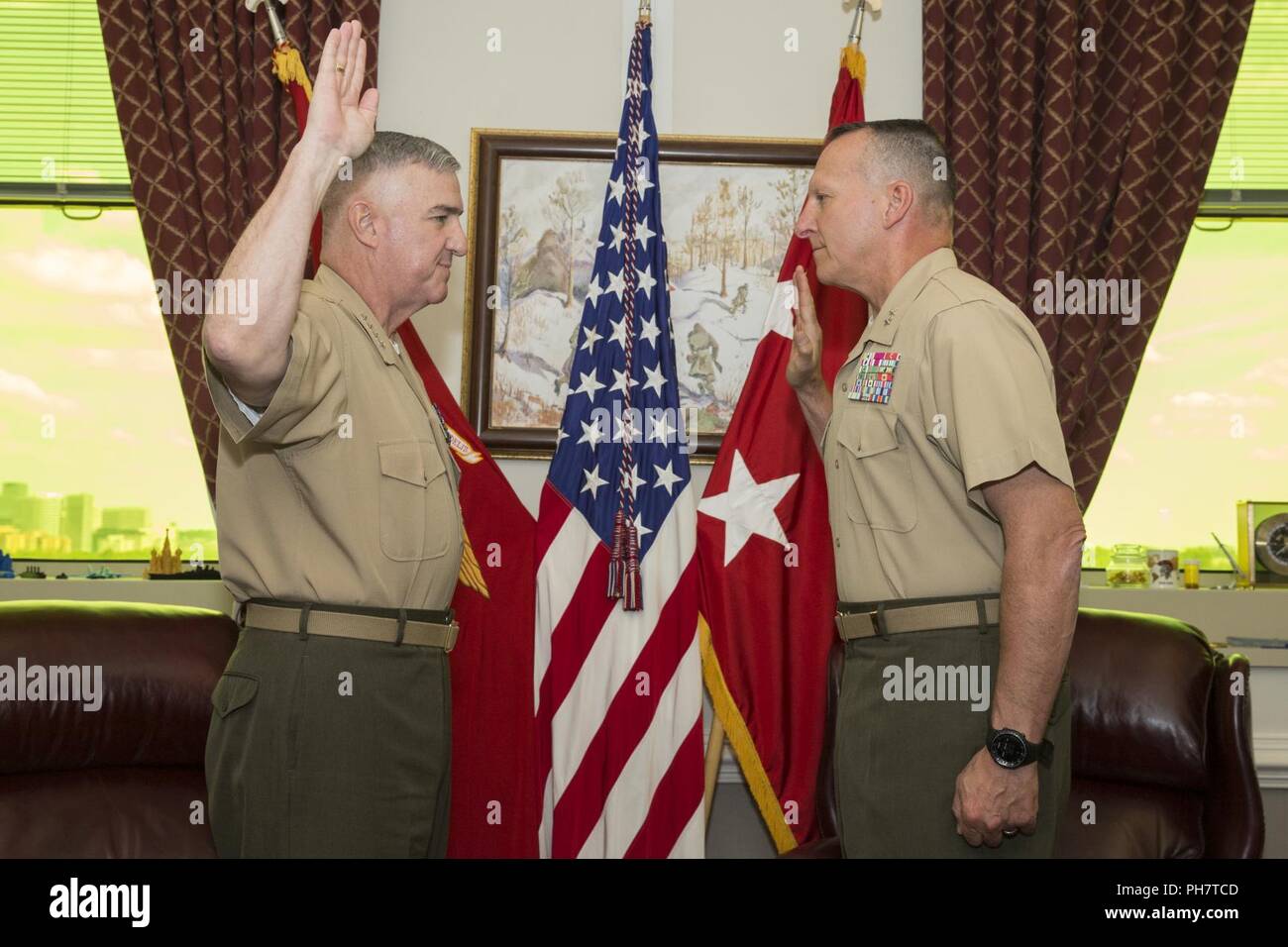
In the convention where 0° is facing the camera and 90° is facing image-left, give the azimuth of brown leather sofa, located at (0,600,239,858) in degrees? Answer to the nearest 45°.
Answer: approximately 0°

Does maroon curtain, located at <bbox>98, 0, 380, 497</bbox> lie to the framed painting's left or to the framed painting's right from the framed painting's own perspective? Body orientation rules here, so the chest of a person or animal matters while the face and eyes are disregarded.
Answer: on its right

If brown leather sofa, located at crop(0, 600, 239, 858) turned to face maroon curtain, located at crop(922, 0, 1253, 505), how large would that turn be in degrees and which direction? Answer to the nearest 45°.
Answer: approximately 90° to its left

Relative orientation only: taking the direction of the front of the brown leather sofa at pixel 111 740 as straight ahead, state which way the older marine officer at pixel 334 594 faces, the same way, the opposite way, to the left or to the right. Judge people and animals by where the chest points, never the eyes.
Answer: to the left

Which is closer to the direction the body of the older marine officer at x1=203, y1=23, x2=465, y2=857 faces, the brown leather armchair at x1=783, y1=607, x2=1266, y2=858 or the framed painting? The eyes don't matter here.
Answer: the brown leather armchair

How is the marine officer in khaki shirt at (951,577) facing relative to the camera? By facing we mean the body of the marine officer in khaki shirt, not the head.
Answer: to the viewer's left

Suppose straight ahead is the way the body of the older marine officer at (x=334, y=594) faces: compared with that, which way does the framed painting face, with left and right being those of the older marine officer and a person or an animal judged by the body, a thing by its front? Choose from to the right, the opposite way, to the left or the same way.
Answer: to the right

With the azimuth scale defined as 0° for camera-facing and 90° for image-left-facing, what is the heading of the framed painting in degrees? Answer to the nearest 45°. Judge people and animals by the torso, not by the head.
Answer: approximately 0°

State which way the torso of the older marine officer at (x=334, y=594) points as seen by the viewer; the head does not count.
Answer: to the viewer's right

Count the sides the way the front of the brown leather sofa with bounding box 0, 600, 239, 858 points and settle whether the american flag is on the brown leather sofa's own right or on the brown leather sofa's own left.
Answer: on the brown leather sofa's own left

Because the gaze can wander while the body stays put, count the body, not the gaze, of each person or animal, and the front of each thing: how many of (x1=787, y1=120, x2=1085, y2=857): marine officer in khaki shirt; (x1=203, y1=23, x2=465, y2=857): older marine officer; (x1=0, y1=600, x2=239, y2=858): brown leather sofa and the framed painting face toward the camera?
2
